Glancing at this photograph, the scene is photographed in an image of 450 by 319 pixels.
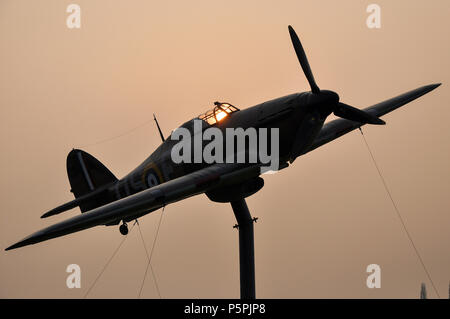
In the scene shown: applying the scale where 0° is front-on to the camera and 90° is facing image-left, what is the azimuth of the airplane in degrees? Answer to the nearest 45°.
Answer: approximately 315°
